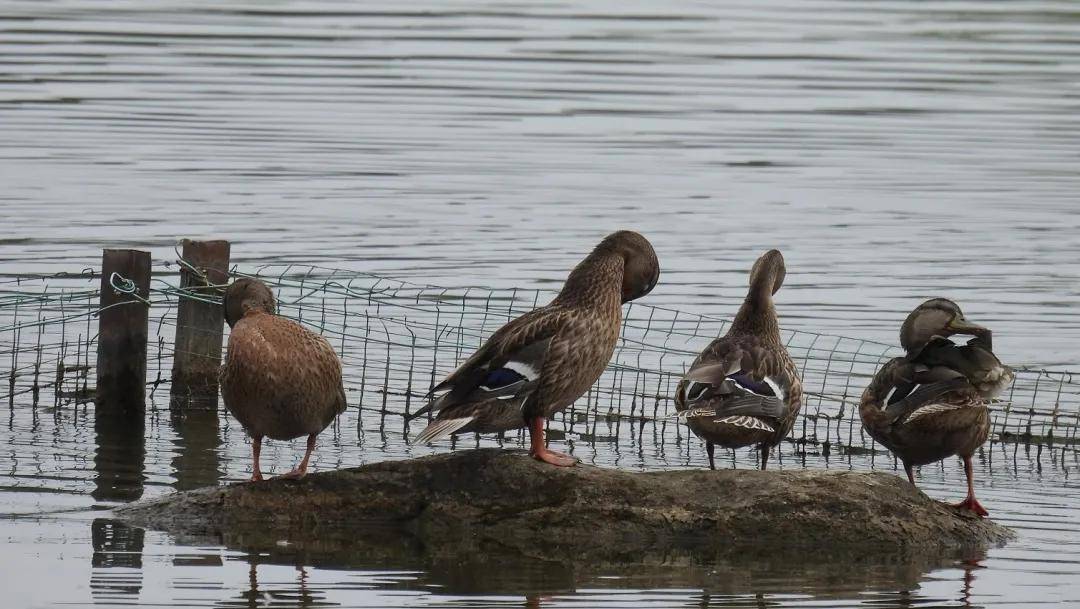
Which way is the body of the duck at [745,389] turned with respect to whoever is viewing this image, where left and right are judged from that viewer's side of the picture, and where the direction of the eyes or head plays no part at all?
facing away from the viewer

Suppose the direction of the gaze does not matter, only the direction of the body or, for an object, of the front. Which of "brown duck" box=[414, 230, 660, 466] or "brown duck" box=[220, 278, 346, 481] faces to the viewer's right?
"brown duck" box=[414, 230, 660, 466]

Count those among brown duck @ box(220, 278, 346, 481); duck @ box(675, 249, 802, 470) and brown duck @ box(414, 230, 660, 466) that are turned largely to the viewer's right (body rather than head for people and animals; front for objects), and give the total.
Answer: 1

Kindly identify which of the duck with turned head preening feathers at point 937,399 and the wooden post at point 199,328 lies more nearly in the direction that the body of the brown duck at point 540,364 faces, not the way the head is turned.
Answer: the duck with turned head preening feathers

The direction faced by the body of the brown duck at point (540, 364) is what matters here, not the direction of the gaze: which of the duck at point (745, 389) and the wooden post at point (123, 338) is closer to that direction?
the duck

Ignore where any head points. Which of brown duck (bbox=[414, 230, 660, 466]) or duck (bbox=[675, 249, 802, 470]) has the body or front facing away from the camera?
the duck

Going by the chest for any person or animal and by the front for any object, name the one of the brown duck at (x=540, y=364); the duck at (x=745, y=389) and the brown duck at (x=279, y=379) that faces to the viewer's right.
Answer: the brown duck at (x=540, y=364)

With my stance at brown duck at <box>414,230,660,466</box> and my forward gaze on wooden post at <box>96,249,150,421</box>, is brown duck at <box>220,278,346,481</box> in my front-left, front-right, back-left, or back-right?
front-left

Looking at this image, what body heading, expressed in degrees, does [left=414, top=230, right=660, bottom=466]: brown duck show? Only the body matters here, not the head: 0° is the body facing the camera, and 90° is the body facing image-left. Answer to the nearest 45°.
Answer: approximately 270°
